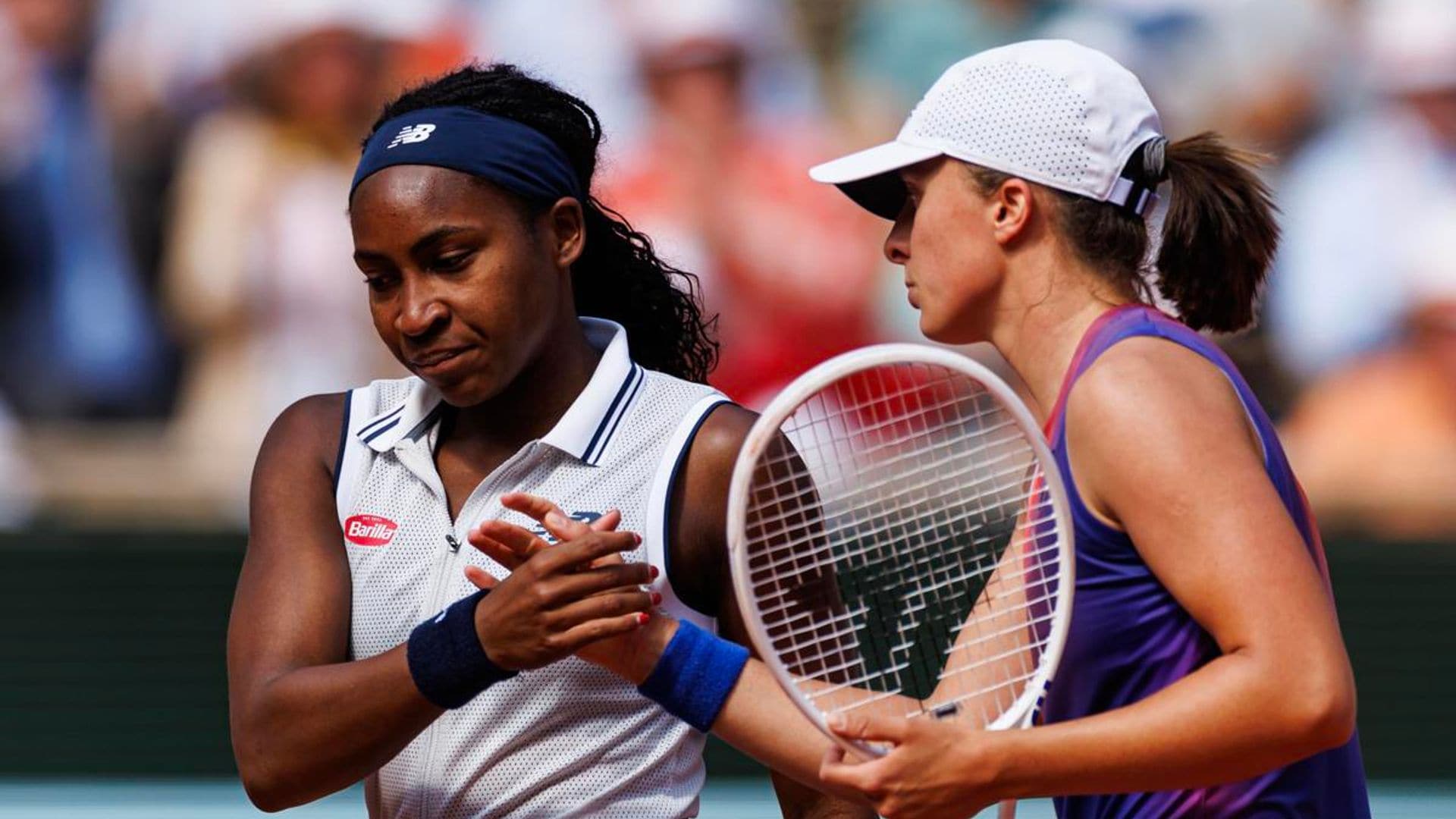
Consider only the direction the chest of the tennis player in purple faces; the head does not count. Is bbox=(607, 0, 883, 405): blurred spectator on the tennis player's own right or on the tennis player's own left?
on the tennis player's own right

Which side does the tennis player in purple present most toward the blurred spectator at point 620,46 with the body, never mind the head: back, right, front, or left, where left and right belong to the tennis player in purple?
right

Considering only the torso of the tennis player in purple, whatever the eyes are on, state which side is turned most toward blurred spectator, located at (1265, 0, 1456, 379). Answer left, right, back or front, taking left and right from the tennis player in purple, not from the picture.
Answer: right

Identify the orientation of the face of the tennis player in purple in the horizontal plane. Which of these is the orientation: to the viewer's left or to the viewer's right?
to the viewer's left

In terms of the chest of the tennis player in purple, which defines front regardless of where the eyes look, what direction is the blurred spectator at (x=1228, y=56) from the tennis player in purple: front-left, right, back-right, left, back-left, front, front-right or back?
right

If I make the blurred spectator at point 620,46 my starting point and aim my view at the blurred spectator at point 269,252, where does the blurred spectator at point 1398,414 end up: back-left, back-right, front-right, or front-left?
back-left

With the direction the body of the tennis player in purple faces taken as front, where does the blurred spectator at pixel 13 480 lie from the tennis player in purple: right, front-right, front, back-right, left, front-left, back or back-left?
front-right

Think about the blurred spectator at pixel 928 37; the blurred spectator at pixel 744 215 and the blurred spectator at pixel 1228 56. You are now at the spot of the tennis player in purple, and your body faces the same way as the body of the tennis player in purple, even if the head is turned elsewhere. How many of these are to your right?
3

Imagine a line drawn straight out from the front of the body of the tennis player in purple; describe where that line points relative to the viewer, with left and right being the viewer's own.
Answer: facing to the left of the viewer

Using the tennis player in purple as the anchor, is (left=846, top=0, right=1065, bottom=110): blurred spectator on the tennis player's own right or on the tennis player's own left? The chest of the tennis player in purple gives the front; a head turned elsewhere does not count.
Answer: on the tennis player's own right
